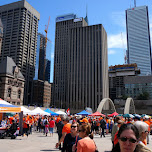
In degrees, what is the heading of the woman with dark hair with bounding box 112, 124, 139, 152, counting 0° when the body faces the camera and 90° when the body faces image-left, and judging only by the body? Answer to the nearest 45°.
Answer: approximately 0°
